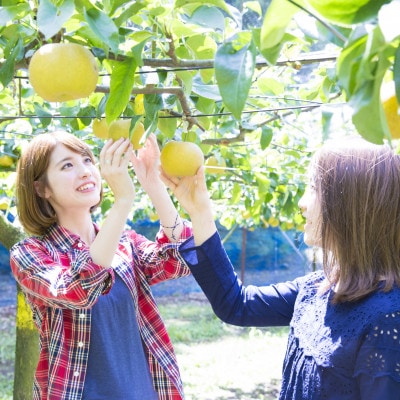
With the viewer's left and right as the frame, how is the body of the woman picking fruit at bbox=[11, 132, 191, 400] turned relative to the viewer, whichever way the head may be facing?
facing the viewer and to the right of the viewer

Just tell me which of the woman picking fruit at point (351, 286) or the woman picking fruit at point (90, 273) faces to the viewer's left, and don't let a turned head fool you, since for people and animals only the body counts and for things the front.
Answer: the woman picking fruit at point (351, 286)

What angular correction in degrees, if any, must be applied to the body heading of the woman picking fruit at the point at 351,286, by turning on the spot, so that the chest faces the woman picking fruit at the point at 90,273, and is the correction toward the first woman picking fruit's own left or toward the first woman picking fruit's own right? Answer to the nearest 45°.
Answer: approximately 45° to the first woman picking fruit's own right

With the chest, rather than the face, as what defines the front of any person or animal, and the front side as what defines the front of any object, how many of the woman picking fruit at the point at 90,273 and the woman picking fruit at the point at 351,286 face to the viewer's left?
1

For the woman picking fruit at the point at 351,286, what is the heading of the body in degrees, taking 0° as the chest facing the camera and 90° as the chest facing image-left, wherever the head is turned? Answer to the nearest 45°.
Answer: approximately 90°
